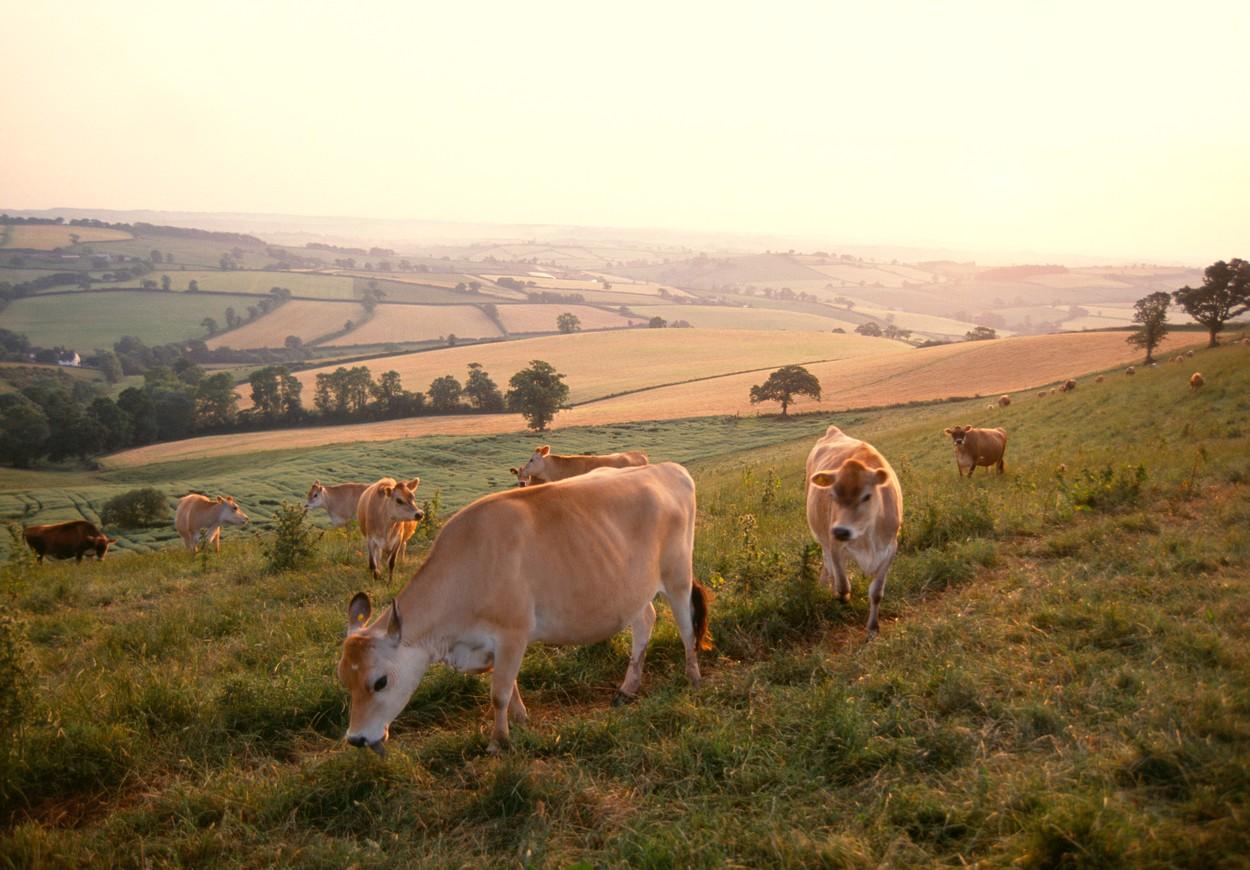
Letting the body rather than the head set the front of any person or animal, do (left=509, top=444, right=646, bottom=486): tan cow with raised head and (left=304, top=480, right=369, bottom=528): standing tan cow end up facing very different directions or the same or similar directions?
same or similar directions

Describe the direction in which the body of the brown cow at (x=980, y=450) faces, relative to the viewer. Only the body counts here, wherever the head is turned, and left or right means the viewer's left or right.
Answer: facing the viewer and to the left of the viewer

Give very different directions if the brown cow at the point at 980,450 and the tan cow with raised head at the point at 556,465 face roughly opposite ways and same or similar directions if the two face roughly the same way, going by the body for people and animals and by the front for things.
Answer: same or similar directions

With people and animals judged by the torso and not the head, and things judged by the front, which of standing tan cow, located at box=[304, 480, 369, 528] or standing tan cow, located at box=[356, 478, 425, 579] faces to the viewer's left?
the standing tan cow, located at box=[304, 480, 369, 528]

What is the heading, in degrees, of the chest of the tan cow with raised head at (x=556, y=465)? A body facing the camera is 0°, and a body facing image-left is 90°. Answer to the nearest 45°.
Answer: approximately 90°

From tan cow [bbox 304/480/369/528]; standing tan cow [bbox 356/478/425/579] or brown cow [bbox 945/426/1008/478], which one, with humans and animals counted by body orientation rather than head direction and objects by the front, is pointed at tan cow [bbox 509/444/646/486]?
brown cow [bbox 945/426/1008/478]

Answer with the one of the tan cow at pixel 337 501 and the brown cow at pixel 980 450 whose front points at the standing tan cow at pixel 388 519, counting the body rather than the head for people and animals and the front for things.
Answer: the brown cow at pixel 980 450

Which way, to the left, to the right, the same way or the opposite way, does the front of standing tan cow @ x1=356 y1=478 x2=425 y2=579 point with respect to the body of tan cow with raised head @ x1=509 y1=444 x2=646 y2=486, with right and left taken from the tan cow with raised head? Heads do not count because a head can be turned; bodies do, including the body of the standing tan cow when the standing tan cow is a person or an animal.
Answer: to the left

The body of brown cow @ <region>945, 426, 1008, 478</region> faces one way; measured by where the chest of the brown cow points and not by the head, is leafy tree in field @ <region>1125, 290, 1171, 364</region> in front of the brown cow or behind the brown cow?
behind

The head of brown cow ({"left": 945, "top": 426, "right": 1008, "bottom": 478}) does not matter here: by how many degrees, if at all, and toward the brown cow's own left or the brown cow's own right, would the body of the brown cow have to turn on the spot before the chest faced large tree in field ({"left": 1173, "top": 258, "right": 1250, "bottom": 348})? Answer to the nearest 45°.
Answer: approximately 135° to the brown cow's own right

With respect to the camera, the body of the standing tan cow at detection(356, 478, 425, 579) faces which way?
toward the camera

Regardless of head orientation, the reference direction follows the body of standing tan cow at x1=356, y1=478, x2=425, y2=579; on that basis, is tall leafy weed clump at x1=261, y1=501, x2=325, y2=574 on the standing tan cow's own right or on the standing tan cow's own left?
on the standing tan cow's own right

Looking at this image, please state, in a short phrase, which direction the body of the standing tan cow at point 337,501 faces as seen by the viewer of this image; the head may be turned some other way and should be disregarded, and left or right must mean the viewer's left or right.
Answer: facing to the left of the viewer
